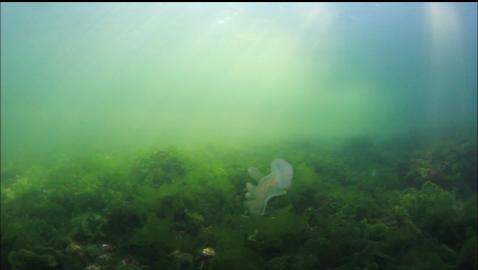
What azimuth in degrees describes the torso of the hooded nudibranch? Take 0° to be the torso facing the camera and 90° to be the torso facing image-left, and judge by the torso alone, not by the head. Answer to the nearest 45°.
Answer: approximately 270°
